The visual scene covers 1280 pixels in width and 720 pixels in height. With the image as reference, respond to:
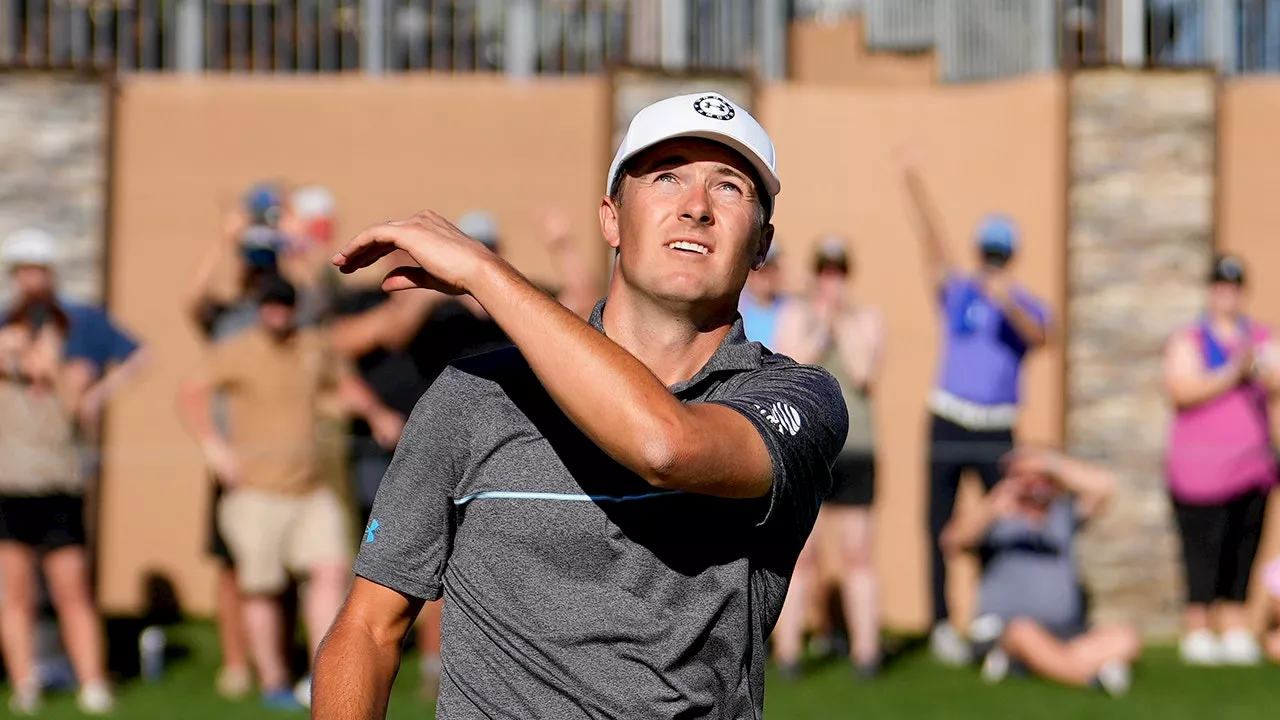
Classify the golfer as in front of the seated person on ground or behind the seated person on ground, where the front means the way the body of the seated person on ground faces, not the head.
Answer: in front
